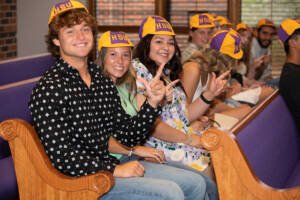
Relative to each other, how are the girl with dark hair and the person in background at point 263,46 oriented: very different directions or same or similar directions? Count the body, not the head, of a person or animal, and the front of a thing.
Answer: same or similar directions

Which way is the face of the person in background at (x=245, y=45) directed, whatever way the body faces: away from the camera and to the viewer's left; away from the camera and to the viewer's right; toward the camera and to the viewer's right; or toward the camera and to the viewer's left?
toward the camera and to the viewer's left

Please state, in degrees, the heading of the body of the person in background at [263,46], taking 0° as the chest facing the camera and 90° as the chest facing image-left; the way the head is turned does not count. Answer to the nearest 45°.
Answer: approximately 315°

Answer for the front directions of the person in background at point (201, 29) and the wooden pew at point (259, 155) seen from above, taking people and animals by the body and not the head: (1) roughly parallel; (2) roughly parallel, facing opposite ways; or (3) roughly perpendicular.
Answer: roughly parallel

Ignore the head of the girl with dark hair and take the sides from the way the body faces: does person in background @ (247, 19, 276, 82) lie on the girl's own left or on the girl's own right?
on the girl's own left

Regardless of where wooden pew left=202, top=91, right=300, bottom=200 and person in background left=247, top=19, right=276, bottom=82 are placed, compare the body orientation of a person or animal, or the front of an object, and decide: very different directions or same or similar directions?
same or similar directions

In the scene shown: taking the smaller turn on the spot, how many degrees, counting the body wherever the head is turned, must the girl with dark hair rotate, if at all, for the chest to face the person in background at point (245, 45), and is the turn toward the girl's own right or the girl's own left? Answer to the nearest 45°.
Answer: approximately 135° to the girl's own left

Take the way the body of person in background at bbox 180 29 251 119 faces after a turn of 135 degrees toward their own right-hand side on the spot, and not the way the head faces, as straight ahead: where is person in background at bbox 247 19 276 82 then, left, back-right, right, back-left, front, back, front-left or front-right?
back-right

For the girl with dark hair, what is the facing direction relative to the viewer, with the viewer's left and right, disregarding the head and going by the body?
facing the viewer and to the right of the viewer

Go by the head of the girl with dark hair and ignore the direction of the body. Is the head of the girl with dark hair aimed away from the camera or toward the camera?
toward the camera
